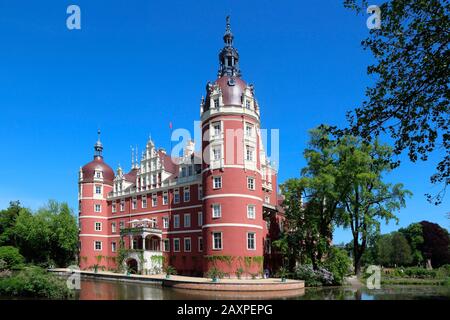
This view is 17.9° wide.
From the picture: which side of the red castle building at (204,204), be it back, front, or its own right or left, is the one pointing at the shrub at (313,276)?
left

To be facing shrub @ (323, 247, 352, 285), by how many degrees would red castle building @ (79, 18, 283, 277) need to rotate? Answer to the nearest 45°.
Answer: approximately 90° to its left

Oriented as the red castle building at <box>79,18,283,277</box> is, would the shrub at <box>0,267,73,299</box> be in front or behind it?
in front

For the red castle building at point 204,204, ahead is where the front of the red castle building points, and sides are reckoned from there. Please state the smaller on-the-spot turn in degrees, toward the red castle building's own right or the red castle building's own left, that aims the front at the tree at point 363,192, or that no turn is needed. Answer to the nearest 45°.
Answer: approximately 90° to the red castle building's own left

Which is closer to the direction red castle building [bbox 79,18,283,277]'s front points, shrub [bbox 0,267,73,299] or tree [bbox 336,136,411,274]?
the shrub

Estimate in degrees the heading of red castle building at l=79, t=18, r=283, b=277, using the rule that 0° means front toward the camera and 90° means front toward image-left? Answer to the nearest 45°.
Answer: approximately 45°

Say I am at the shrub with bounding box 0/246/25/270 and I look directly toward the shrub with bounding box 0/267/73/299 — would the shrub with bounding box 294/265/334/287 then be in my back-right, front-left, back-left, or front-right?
front-left
